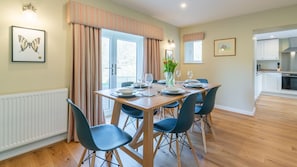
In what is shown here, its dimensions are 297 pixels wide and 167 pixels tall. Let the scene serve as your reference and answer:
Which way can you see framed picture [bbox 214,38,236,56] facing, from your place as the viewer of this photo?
facing the viewer

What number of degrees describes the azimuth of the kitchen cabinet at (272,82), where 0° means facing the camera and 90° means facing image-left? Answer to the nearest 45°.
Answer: approximately 0°

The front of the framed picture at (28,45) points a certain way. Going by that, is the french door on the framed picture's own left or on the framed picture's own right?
on the framed picture's own left

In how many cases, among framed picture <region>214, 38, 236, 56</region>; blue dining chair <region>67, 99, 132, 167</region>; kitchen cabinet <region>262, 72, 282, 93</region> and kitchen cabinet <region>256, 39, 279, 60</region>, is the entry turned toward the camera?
3

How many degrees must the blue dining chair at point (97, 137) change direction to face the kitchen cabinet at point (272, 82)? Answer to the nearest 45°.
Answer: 0° — it already faces it

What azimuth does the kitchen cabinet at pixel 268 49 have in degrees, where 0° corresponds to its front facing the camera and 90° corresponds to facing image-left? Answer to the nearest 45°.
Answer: approximately 0°

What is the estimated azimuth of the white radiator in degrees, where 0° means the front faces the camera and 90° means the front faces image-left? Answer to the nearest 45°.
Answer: approximately 315°

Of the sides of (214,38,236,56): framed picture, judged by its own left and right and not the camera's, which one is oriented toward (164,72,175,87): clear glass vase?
front
